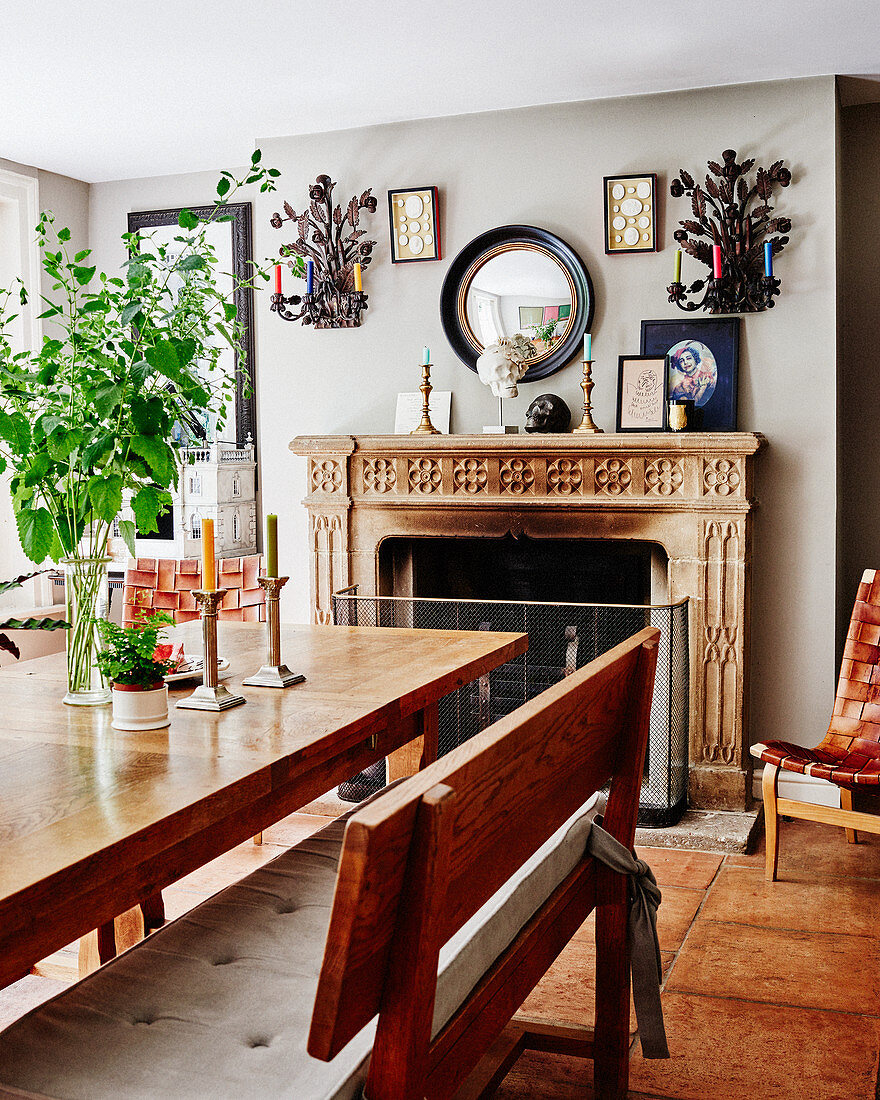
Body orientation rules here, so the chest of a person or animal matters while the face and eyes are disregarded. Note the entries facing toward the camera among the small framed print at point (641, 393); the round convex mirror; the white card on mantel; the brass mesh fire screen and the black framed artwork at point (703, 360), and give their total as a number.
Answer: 5

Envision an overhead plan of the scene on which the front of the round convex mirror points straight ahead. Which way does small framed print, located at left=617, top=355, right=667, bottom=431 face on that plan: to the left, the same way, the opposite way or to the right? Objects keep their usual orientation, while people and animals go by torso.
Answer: the same way

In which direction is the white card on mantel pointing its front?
toward the camera

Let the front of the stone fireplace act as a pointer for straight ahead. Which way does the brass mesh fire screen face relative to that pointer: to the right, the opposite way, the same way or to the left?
the same way

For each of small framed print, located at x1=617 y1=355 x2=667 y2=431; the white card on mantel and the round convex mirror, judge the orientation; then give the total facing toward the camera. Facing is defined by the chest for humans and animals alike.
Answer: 3

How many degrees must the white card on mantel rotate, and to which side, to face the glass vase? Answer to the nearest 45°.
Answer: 0° — it already faces it

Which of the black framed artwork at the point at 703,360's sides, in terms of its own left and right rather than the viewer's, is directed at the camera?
front

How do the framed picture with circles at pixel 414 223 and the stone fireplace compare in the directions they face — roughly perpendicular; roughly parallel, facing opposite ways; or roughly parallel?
roughly parallel

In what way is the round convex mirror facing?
toward the camera

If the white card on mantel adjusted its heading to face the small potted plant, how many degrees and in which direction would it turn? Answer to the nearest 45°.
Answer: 0° — it already faces it

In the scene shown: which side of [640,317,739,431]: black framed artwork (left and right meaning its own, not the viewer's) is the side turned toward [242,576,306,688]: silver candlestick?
front

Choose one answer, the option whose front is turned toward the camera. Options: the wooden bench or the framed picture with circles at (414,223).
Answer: the framed picture with circles

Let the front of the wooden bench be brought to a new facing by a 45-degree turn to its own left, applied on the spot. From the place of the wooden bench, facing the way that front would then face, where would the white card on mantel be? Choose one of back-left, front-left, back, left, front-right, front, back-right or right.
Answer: right

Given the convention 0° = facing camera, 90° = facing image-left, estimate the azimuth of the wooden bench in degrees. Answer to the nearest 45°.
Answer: approximately 135°

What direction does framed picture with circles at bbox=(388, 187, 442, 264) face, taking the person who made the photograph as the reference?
facing the viewer
